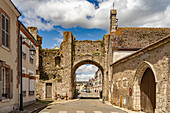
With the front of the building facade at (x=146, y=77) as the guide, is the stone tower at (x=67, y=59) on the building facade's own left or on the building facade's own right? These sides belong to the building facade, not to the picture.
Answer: on the building facade's own right

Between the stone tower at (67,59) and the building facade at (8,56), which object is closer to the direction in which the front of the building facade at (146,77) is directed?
the building facade

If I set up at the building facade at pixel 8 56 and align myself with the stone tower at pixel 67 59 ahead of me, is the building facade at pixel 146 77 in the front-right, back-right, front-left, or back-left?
front-right

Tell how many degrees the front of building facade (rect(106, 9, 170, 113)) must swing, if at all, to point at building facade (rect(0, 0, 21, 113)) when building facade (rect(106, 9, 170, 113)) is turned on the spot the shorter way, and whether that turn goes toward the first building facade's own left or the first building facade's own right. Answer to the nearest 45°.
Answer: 0° — it already faces it

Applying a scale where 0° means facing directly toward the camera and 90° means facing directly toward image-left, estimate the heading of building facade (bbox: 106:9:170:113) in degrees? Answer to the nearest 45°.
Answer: approximately 45°
